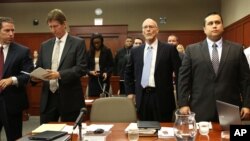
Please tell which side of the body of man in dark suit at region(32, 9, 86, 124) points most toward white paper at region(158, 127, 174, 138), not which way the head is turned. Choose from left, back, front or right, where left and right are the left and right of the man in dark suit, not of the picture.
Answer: left

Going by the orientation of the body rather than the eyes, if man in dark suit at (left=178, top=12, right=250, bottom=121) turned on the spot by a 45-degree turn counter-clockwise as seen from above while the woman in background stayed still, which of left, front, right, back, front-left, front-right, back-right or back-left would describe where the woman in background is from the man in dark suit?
back

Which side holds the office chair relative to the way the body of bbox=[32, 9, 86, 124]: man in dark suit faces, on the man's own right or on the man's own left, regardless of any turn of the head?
on the man's own left

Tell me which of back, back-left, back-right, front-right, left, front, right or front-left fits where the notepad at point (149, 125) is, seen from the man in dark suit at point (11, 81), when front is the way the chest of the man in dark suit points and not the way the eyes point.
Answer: left

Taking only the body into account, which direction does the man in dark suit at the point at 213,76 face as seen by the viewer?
toward the camera

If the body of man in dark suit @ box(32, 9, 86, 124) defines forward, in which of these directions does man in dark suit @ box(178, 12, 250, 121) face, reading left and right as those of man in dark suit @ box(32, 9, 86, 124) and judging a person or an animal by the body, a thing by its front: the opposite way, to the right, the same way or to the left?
the same way

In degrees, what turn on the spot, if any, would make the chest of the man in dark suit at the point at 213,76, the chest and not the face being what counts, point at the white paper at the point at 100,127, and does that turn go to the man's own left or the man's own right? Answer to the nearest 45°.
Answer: approximately 45° to the man's own right

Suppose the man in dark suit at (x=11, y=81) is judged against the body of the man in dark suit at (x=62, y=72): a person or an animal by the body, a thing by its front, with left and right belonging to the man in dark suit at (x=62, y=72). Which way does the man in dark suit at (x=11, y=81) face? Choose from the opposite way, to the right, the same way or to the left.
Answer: the same way

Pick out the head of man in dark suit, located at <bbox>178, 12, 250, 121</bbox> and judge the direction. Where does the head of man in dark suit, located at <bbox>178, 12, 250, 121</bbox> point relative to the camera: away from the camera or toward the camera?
toward the camera

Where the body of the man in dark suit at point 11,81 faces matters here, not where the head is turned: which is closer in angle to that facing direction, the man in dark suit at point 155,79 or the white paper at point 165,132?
the white paper

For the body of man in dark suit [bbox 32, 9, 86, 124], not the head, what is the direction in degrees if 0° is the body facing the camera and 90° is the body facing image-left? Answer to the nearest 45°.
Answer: approximately 45°

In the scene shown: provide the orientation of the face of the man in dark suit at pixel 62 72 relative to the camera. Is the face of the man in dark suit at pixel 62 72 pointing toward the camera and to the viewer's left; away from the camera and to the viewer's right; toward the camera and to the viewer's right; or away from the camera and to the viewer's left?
toward the camera and to the viewer's left

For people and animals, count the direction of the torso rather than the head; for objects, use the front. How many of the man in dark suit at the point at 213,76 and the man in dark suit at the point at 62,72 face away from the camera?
0
